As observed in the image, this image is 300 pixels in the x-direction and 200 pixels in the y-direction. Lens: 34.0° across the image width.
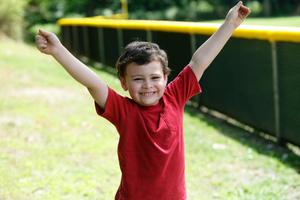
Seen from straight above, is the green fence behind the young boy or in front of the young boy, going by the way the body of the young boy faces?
behind

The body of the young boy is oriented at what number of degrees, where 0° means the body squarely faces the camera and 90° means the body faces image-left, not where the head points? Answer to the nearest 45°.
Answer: approximately 0°
